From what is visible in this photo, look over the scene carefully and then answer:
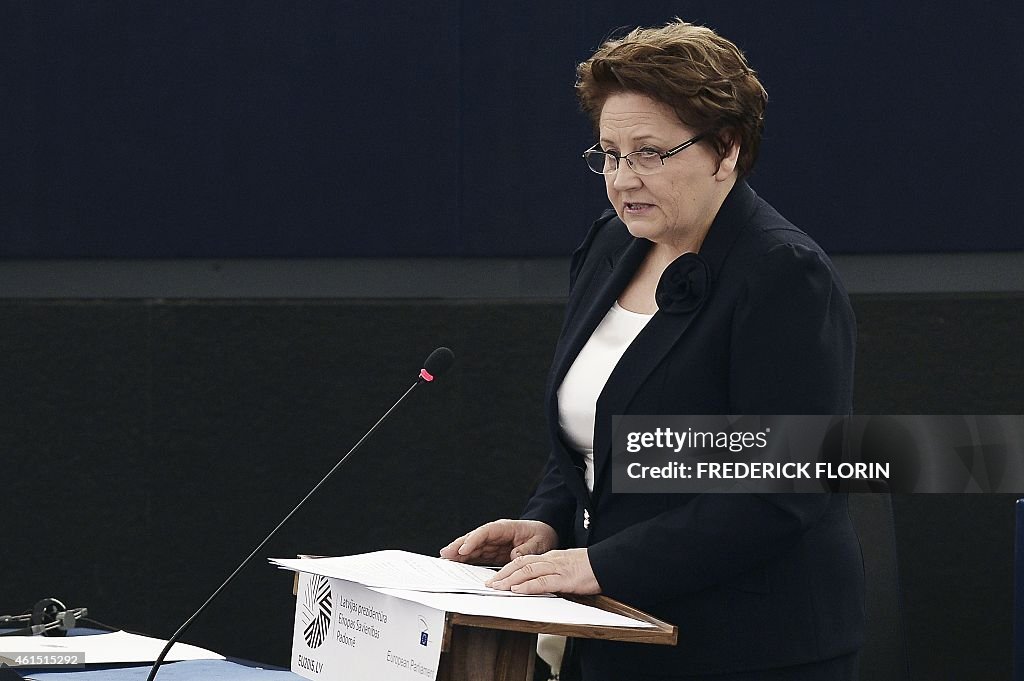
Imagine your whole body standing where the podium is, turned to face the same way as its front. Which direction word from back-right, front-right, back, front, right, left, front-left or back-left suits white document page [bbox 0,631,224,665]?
right

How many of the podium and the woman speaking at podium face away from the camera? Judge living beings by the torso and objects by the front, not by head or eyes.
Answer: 0

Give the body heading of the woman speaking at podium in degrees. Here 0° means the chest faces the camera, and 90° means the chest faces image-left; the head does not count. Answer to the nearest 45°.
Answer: approximately 45°

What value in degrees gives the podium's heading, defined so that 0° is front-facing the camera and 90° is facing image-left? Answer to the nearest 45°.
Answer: approximately 45°
